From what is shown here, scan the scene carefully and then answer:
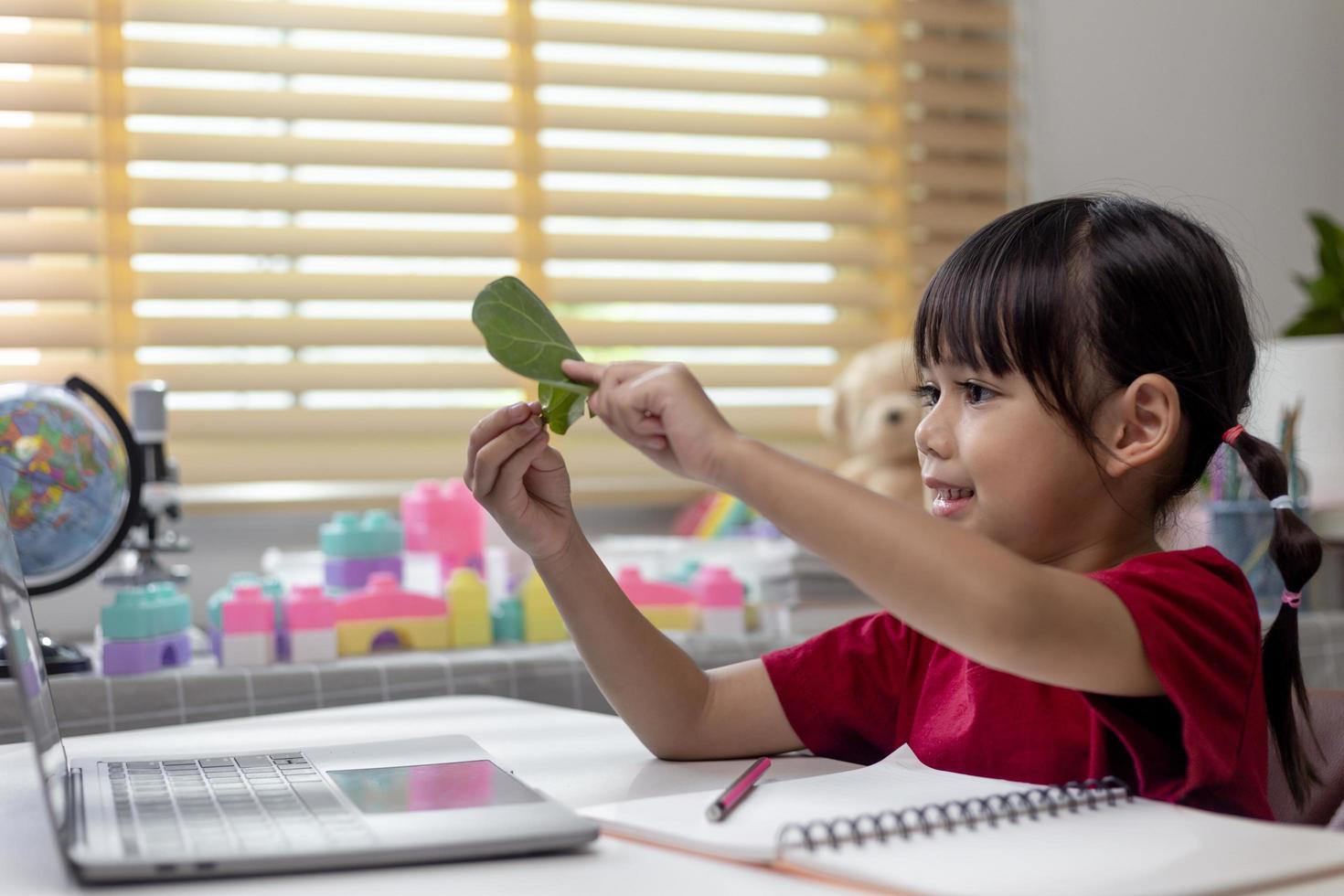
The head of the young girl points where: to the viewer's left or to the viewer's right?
to the viewer's left

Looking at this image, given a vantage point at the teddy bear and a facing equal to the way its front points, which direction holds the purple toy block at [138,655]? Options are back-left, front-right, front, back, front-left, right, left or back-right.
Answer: right

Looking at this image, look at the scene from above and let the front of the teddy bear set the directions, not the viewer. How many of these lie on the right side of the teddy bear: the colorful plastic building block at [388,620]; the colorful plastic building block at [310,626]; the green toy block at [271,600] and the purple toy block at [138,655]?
4

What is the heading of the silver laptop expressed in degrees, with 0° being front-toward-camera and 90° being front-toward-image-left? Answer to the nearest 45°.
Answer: approximately 270°

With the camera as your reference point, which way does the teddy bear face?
facing the viewer and to the right of the viewer

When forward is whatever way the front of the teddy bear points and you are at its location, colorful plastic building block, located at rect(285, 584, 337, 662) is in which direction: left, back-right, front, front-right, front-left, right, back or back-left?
right

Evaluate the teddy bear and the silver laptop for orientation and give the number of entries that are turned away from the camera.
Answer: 0

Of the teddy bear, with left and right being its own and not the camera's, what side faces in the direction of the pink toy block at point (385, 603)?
right

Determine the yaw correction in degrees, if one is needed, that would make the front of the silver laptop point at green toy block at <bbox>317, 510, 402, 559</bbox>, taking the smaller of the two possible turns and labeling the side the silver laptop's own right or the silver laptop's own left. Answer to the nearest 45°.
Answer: approximately 90° to the silver laptop's own left

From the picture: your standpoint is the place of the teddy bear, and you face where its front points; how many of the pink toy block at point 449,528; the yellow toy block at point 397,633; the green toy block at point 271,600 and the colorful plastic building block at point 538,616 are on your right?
4

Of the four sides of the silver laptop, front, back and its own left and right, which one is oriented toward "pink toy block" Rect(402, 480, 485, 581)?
left

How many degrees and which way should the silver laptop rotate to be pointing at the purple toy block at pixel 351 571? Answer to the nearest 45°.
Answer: approximately 90° to its left

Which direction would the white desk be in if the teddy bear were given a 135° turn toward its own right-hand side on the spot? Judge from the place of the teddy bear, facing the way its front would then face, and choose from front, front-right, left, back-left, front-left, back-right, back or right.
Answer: left

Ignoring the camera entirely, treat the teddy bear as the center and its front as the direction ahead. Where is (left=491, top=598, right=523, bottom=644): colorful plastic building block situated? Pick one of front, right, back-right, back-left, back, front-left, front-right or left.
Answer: right

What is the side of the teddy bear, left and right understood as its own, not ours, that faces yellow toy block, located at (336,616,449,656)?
right
